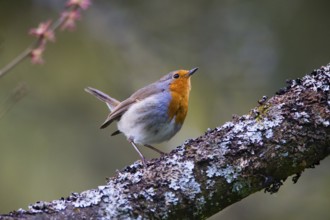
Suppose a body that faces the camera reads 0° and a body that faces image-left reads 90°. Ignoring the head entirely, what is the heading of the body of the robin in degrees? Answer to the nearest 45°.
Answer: approximately 270°
